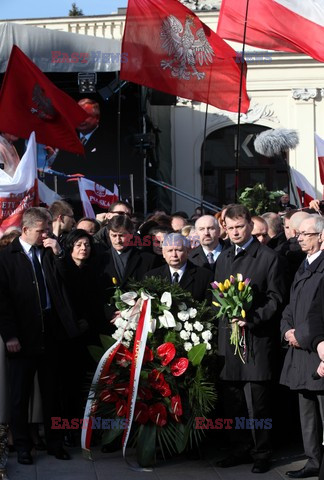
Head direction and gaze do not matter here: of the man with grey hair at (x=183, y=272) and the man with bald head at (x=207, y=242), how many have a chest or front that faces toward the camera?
2

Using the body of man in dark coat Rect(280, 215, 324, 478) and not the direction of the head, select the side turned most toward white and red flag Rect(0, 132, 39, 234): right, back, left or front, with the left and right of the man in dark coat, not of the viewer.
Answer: right

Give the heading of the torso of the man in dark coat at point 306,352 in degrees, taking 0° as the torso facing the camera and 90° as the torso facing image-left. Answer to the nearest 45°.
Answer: approximately 45°

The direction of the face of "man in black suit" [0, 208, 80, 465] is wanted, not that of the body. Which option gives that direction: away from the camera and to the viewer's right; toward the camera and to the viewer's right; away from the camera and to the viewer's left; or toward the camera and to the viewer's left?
toward the camera and to the viewer's right

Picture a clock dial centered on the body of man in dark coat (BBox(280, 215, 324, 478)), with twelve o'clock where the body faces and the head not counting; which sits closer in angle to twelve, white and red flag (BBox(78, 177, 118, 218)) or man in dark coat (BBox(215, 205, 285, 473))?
the man in dark coat

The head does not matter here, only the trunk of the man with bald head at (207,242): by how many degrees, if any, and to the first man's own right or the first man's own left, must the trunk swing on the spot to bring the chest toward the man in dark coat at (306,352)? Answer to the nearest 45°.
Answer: approximately 45° to the first man's own left

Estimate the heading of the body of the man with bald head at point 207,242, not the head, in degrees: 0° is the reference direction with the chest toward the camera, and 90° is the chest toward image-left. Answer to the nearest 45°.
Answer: approximately 0°

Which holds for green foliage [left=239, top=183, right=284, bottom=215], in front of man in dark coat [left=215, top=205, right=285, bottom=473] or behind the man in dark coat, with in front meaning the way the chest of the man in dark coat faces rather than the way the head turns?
behind

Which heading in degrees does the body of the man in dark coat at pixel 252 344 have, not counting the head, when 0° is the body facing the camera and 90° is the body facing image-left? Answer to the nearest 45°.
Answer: approximately 45°
